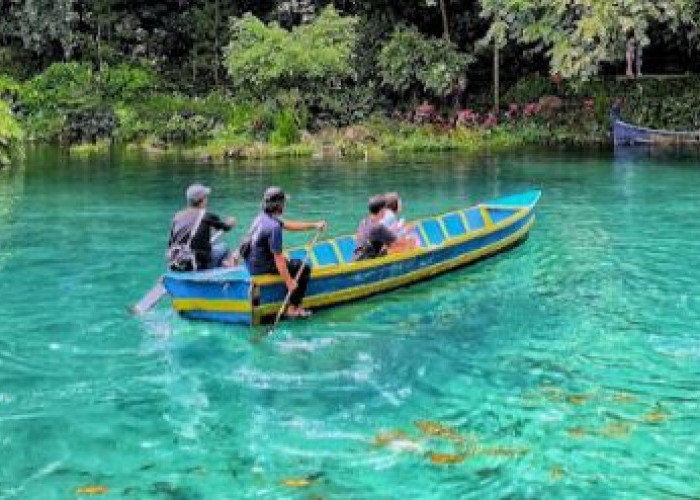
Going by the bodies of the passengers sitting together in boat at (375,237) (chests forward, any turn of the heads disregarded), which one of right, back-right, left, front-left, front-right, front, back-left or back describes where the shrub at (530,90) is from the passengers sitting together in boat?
front-left

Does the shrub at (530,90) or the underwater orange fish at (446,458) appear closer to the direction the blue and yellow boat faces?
the shrub

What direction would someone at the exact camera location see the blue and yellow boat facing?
facing away from the viewer and to the right of the viewer

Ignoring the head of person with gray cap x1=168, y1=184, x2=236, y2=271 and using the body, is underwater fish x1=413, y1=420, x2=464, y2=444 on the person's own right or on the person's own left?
on the person's own right

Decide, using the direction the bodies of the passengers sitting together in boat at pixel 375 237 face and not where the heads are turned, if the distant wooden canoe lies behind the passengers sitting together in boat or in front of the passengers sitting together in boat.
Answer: in front

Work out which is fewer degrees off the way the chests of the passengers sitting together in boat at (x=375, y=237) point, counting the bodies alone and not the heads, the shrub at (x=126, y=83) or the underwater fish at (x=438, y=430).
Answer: the shrub

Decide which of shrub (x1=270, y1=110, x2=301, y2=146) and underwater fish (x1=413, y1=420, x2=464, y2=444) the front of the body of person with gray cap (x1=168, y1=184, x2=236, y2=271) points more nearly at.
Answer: the shrub

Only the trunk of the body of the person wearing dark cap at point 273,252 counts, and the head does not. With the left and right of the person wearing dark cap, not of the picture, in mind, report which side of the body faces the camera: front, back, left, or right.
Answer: right

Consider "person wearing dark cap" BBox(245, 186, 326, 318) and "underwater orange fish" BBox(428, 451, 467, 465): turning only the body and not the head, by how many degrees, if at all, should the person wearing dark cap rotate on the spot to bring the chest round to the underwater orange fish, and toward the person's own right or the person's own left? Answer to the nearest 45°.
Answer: approximately 90° to the person's own right

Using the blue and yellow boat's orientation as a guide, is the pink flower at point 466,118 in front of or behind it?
in front

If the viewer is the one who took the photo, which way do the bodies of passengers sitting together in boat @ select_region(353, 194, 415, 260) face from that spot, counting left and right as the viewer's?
facing away from the viewer and to the right of the viewer

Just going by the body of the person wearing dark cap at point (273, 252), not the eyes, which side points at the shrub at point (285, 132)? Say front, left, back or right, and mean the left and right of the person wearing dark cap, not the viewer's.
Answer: left

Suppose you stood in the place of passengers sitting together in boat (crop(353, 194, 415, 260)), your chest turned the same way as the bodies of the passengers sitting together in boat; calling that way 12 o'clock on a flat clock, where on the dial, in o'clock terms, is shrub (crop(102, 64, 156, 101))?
The shrub is roughly at 10 o'clock from the passengers sitting together in boat.

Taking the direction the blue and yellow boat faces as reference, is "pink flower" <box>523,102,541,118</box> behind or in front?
in front
